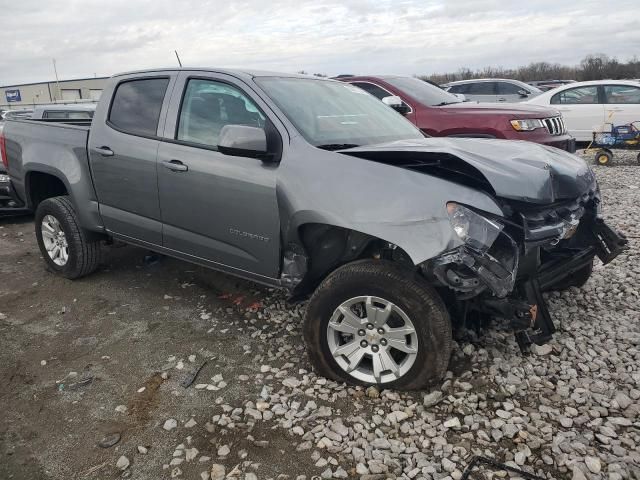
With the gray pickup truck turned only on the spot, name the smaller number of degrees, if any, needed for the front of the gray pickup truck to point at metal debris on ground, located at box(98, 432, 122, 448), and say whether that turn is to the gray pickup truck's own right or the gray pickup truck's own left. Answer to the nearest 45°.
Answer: approximately 90° to the gray pickup truck's own right

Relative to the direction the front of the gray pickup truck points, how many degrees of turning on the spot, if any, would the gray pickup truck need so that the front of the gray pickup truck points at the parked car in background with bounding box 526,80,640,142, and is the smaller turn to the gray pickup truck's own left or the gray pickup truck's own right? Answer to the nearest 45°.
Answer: approximately 90° to the gray pickup truck's own left

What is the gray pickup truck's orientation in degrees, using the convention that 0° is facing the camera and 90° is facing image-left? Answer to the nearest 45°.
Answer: approximately 315°

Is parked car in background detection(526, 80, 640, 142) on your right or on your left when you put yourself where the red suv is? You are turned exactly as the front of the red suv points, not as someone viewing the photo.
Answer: on your left
